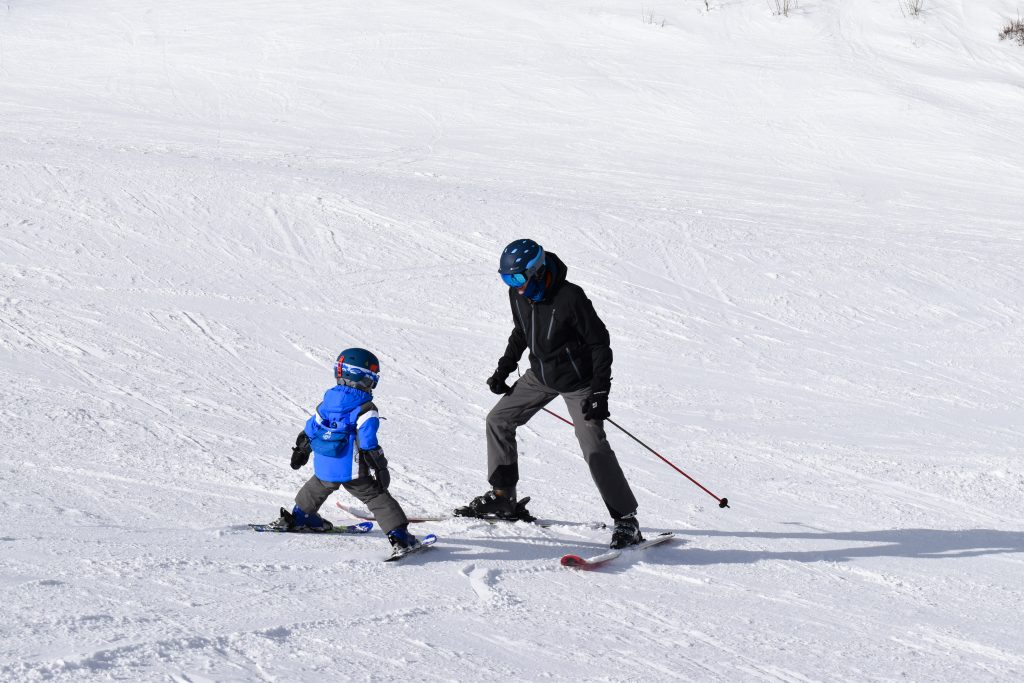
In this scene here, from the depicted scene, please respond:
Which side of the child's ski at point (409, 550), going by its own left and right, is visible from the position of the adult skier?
front

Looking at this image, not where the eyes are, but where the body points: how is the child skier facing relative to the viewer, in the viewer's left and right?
facing away from the viewer and to the right of the viewer

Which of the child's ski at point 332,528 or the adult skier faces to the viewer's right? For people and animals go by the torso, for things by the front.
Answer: the child's ski

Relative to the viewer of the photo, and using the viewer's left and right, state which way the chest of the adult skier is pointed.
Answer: facing the viewer and to the left of the viewer

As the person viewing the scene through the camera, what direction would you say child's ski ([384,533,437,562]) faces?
facing away from the viewer and to the right of the viewer

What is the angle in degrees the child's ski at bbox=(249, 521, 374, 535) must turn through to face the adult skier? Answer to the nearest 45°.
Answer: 0° — it already faces them

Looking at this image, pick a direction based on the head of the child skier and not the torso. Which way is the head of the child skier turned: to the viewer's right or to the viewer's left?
to the viewer's right

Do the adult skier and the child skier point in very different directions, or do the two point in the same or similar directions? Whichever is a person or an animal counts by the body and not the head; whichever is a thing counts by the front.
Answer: very different directions

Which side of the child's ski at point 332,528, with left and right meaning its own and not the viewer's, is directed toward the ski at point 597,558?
front

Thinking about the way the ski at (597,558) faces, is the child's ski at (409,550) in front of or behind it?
in front

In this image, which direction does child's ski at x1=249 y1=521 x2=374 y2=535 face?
to the viewer's right

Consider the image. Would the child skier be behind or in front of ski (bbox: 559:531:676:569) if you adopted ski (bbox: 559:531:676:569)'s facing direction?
in front

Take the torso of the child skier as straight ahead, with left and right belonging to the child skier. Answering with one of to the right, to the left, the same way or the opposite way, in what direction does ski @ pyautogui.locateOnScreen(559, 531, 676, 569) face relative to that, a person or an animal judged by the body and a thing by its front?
the opposite way

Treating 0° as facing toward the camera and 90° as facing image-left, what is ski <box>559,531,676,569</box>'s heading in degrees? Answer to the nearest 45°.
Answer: approximately 45°

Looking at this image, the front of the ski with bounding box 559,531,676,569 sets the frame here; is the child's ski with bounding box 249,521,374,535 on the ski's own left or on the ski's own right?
on the ski's own right
